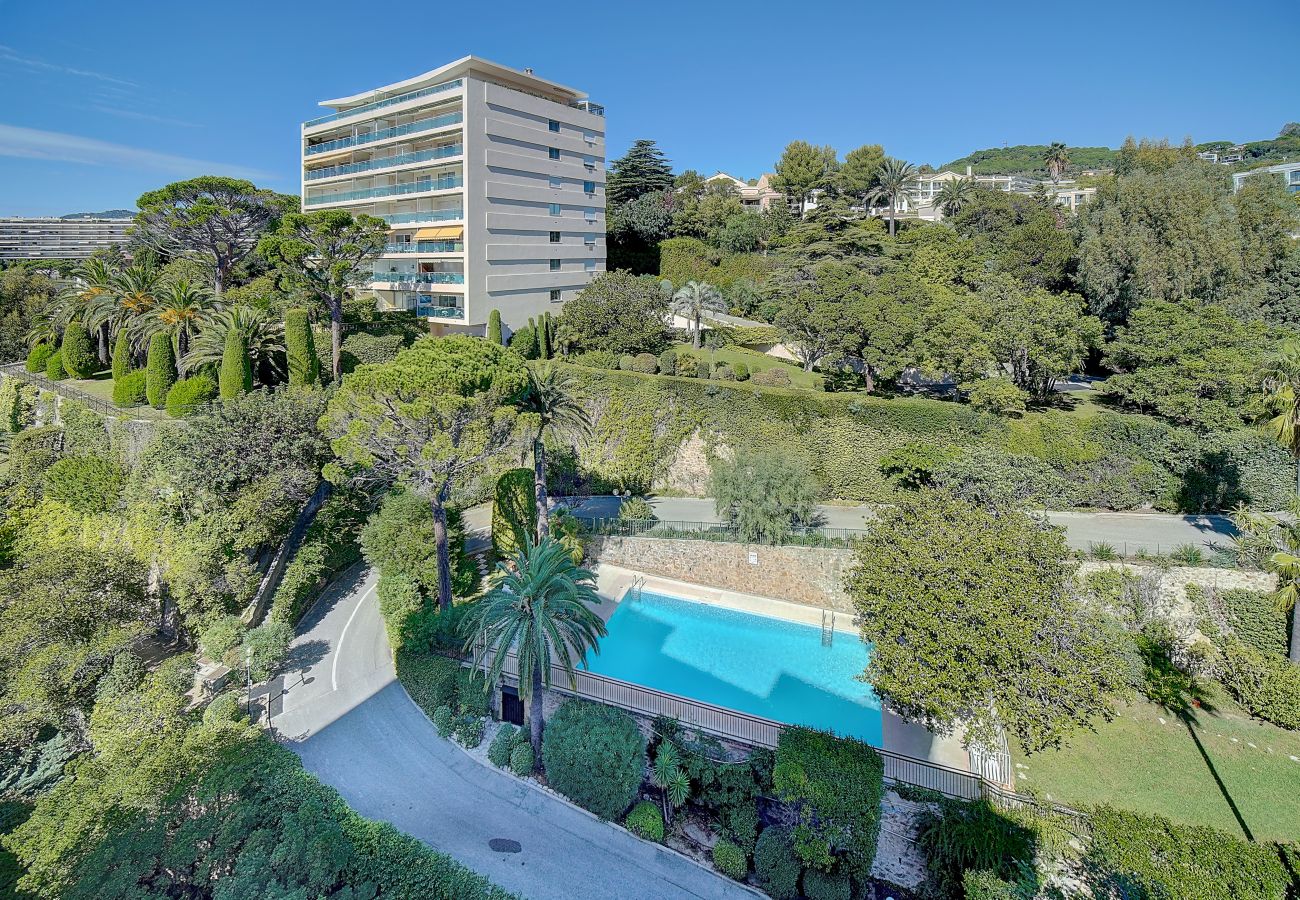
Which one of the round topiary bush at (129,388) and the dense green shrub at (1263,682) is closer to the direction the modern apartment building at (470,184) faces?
the round topiary bush

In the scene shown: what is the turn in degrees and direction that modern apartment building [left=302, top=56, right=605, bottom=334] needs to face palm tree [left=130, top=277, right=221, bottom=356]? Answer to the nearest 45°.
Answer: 0° — it already faces it

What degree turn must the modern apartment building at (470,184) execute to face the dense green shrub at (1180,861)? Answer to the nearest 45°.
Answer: approximately 45° to its left

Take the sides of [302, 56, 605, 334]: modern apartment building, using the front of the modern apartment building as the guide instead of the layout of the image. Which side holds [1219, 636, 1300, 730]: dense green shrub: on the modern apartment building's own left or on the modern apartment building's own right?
on the modern apartment building's own left

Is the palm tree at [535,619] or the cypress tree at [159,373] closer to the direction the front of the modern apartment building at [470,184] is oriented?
the cypress tree

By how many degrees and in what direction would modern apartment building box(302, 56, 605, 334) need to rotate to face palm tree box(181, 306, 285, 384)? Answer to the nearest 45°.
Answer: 0° — it already faces it

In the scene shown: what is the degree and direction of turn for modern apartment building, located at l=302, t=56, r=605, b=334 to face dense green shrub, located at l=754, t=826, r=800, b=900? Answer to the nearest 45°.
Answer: approximately 45° to its left

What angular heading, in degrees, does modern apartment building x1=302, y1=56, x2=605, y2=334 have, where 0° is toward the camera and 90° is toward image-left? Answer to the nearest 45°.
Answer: approximately 45°

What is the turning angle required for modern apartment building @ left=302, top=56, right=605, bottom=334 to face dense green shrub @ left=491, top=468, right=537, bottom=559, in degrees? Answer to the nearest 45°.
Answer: approximately 45° to its left

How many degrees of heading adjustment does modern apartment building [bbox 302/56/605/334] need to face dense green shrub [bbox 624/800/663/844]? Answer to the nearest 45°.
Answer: approximately 45° to its left
